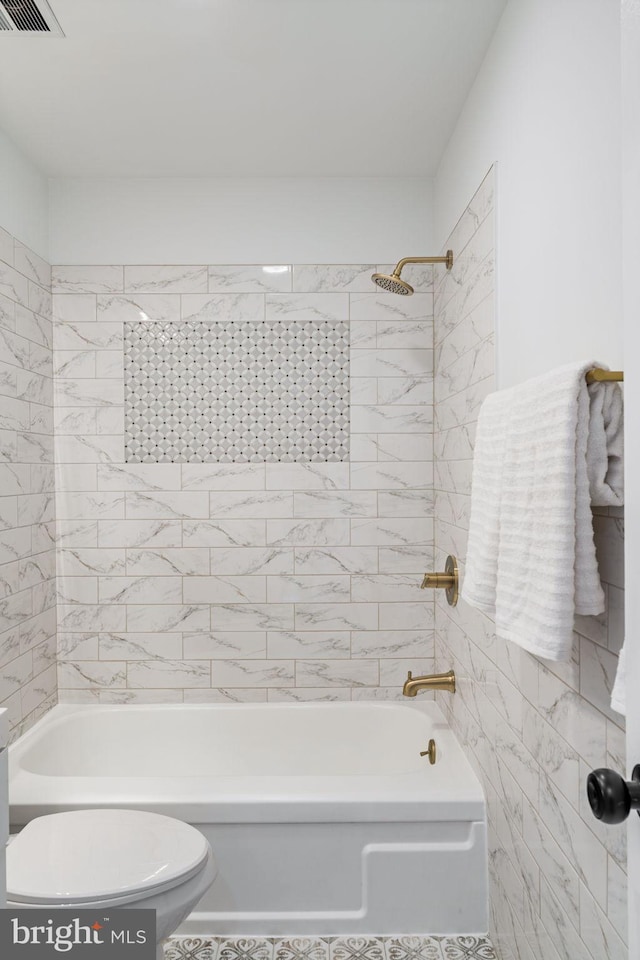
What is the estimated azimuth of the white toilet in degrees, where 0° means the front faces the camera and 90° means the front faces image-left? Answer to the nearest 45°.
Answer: approximately 270°

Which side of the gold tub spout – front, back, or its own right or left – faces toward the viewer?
left

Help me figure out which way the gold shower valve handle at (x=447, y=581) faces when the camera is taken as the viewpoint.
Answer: facing to the left of the viewer

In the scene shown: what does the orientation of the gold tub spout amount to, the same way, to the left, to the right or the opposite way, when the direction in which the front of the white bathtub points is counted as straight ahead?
to the right

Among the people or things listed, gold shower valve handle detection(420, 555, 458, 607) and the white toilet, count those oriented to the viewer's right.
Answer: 1
